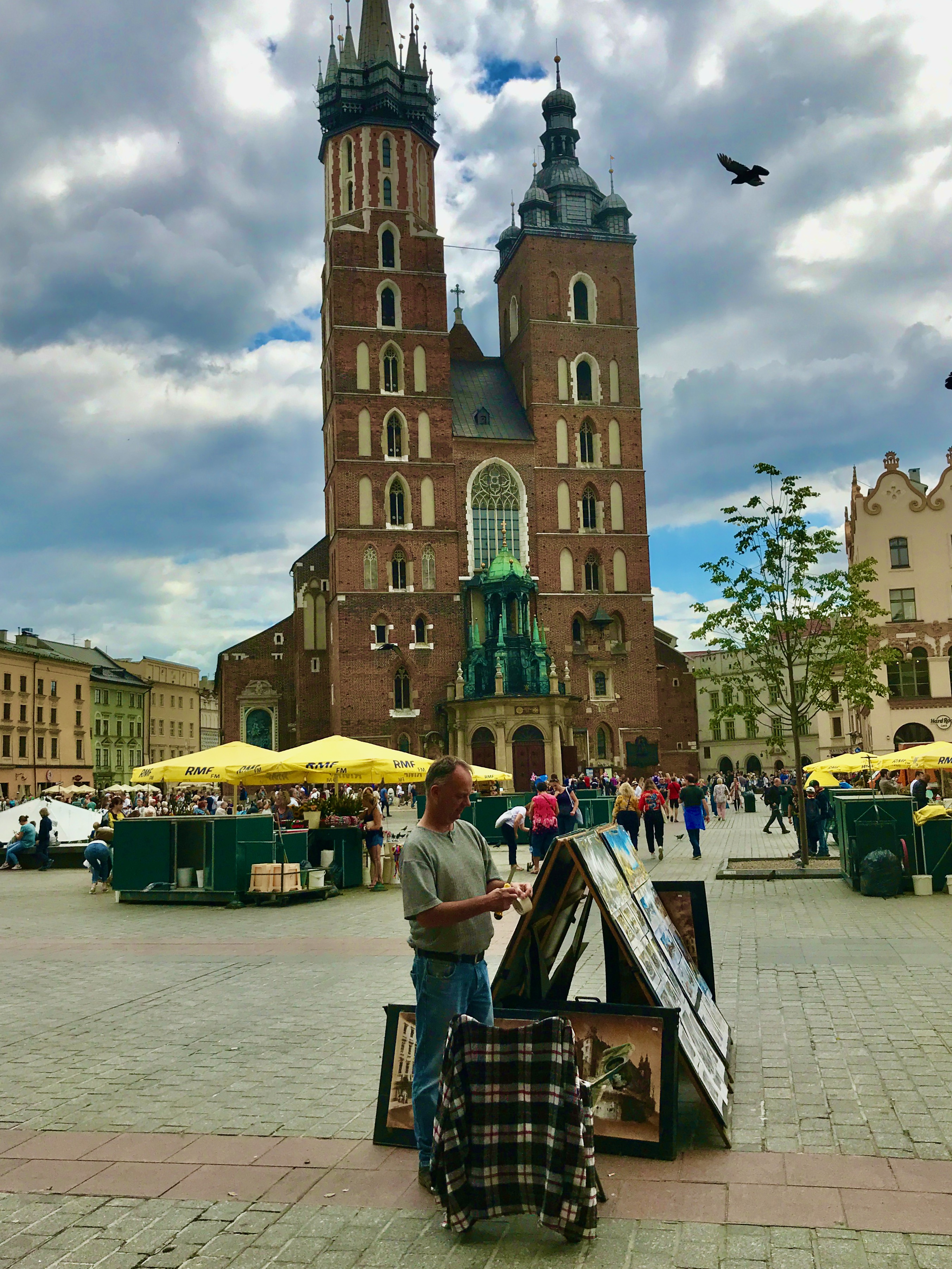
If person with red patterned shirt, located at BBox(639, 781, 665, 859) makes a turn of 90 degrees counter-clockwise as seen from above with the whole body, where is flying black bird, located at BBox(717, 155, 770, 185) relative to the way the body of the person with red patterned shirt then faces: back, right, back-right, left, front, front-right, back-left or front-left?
left

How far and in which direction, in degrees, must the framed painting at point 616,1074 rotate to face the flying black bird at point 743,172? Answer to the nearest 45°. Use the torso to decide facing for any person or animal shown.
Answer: approximately 180°

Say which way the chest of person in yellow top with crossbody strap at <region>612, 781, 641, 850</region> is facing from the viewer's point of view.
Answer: away from the camera

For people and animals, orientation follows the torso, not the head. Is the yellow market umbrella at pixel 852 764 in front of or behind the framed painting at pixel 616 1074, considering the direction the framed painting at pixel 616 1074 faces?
behind

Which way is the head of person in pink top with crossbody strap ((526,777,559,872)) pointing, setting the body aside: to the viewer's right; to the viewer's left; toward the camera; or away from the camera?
away from the camera

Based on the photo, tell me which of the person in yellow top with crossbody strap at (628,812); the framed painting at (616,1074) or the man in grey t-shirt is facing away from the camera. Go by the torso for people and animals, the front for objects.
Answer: the person in yellow top with crossbody strap

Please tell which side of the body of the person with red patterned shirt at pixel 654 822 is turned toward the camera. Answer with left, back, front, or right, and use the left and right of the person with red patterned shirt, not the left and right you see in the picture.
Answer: back

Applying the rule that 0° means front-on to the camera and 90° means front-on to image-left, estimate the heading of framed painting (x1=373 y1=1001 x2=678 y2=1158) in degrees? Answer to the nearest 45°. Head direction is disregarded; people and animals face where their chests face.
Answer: approximately 0°

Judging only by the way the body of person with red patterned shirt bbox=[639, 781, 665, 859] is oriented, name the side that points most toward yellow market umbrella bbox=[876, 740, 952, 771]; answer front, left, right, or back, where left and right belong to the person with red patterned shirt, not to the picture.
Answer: right

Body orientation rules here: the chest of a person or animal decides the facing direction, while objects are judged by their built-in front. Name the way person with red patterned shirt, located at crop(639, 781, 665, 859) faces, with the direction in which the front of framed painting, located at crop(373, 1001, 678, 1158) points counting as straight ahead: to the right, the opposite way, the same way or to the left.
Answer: the opposite way

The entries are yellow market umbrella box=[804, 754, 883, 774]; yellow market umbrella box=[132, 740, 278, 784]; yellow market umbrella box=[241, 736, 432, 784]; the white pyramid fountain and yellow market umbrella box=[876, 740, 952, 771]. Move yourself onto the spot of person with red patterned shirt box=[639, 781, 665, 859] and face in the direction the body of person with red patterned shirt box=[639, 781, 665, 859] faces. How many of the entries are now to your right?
2

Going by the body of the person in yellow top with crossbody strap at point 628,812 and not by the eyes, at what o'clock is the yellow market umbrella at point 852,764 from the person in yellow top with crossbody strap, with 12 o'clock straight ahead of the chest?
The yellow market umbrella is roughly at 2 o'clock from the person in yellow top with crossbody strap.

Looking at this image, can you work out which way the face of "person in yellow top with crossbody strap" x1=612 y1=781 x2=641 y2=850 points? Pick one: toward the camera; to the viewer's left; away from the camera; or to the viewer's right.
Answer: away from the camera

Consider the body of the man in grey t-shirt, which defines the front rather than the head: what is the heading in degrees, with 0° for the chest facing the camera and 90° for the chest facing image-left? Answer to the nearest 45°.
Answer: approximately 315°

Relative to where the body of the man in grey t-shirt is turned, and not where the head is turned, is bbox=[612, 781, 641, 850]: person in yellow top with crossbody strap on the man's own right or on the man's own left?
on the man's own left
